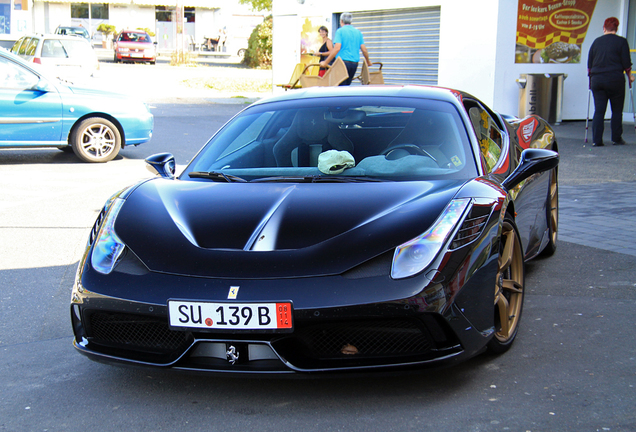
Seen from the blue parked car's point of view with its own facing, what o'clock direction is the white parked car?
The white parked car is roughly at 9 o'clock from the blue parked car.

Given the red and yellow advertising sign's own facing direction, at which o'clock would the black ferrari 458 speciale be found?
The black ferrari 458 speciale is roughly at 12 o'clock from the red and yellow advertising sign.

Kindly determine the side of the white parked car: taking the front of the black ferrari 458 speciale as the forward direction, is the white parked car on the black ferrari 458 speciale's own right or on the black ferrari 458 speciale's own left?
on the black ferrari 458 speciale's own right

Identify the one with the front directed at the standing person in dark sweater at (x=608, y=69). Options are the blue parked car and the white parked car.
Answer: the blue parked car

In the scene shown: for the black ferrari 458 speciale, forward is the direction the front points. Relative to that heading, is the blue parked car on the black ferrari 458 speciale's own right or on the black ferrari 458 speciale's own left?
on the black ferrari 458 speciale's own right

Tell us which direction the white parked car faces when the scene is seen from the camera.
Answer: facing away from the viewer and to the left of the viewer

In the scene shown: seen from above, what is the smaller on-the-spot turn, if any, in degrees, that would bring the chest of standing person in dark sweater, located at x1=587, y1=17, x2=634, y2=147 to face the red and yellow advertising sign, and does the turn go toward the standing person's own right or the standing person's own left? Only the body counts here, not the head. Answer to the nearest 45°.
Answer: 0° — they already face it

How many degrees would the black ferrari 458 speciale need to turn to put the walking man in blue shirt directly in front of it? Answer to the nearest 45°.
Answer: approximately 135° to its right

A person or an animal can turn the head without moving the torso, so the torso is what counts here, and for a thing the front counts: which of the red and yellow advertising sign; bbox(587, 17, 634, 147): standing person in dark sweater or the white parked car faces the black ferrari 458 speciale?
the red and yellow advertising sign

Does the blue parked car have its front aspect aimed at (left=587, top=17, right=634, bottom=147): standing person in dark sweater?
yes
